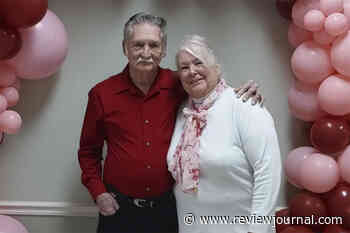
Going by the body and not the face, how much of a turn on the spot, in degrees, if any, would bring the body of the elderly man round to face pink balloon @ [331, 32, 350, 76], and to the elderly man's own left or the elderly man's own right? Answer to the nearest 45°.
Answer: approximately 90° to the elderly man's own left

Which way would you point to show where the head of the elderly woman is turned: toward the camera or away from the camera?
toward the camera

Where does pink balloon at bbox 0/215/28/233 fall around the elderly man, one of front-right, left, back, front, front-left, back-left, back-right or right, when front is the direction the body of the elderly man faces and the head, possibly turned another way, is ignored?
right

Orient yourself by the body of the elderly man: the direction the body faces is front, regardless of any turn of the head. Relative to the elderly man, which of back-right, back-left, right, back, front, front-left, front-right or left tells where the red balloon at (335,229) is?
left

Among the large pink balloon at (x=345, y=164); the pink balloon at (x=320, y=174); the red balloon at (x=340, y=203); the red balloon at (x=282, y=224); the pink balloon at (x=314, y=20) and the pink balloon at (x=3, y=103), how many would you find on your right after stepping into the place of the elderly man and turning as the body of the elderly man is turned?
1

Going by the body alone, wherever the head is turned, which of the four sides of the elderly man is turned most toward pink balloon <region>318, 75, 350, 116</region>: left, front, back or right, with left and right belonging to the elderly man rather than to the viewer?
left

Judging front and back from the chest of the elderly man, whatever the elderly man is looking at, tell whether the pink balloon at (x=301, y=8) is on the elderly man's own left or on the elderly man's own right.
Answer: on the elderly man's own left

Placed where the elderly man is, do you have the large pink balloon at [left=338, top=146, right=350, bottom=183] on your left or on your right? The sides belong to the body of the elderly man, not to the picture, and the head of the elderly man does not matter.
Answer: on your left

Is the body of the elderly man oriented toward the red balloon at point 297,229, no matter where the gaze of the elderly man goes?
no

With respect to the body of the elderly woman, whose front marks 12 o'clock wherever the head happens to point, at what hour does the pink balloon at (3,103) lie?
The pink balloon is roughly at 2 o'clock from the elderly woman.

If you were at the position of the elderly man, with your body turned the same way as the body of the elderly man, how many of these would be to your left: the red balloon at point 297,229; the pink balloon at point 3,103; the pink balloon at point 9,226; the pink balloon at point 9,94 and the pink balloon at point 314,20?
2

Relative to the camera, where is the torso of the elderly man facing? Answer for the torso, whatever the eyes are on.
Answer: toward the camera

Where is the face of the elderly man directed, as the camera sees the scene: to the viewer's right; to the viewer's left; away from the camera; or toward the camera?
toward the camera

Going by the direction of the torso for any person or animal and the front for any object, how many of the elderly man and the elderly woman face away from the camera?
0
